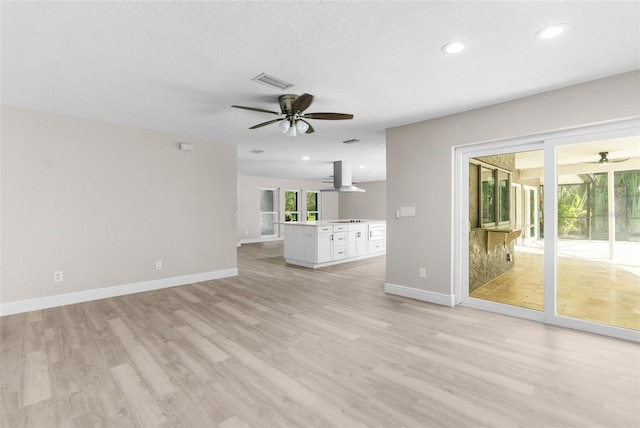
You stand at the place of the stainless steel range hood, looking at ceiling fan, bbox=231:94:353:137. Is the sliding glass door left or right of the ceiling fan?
left

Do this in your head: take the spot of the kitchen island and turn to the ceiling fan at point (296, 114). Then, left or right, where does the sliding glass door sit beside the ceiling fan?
left
